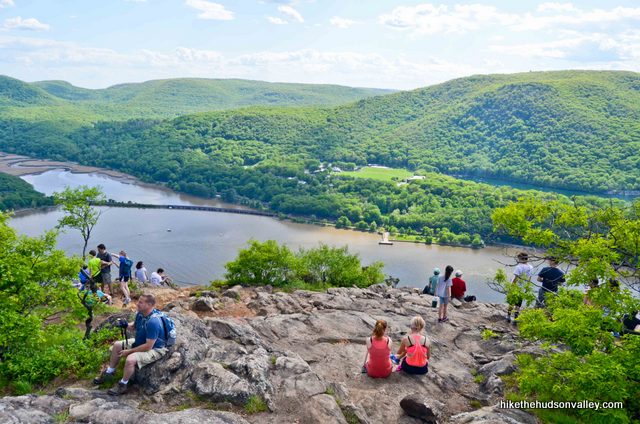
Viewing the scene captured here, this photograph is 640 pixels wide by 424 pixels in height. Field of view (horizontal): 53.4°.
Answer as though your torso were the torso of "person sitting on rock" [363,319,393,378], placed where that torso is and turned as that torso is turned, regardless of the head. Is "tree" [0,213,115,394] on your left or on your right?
on your left

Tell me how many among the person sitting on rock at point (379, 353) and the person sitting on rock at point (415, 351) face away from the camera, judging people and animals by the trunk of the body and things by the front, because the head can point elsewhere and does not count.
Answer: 2

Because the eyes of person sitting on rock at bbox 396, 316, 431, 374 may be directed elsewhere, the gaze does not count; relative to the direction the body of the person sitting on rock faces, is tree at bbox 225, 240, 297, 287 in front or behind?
in front

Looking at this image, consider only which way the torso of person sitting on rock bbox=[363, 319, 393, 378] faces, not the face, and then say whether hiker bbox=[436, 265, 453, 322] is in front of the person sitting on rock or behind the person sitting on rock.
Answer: in front

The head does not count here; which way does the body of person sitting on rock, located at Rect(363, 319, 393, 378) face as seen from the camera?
away from the camera

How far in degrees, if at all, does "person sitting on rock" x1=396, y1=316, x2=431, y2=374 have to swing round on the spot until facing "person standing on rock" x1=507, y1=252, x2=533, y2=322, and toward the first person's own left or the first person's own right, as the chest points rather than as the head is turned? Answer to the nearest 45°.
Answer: approximately 45° to the first person's own right

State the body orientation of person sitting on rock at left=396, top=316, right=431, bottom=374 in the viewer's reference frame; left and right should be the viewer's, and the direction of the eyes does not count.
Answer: facing away from the viewer

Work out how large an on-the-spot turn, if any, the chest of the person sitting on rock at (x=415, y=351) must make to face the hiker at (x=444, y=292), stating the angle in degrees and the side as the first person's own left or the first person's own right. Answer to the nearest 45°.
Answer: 0° — they already face them

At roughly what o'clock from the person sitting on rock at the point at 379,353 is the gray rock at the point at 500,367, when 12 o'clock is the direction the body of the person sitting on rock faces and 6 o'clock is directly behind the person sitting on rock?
The gray rock is roughly at 2 o'clock from the person sitting on rock.

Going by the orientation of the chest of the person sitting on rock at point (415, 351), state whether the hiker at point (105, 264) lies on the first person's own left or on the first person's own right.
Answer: on the first person's own left

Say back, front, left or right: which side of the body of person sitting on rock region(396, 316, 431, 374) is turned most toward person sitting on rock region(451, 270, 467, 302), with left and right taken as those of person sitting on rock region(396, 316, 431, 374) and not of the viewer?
front
